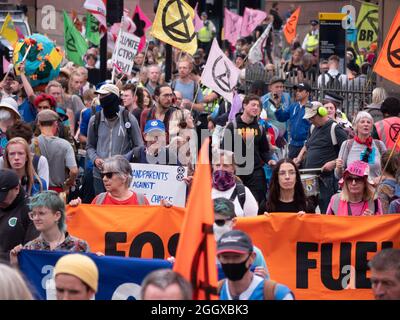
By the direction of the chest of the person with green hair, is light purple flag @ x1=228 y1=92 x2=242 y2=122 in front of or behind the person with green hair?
behind

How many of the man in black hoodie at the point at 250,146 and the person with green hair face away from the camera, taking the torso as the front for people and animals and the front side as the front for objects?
0

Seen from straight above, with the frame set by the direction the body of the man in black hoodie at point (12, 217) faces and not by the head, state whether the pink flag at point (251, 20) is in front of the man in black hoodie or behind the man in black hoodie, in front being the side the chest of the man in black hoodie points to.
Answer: behind

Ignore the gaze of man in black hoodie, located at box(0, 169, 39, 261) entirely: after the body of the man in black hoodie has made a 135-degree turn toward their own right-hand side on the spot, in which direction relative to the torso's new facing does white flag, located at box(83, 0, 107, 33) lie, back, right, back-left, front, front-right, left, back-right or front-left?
front

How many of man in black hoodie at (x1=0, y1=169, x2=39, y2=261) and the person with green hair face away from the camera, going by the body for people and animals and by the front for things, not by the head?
0

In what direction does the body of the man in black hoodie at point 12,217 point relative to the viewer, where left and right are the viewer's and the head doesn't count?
facing the viewer and to the left of the viewer

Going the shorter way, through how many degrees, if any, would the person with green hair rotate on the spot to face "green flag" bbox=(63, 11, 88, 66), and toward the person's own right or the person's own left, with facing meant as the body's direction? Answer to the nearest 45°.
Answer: approximately 135° to the person's own right

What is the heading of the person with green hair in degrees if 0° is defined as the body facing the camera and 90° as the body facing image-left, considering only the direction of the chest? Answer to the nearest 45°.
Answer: approximately 45°

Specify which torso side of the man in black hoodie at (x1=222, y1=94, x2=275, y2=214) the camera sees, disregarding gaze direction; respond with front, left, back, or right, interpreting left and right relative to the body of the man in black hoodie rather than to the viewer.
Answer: front

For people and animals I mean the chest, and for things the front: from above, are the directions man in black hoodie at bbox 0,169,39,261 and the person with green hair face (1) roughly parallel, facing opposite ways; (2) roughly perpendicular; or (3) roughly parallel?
roughly parallel

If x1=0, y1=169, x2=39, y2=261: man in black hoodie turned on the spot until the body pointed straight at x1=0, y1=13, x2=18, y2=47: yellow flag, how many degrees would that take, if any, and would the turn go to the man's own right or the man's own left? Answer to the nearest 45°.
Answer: approximately 135° to the man's own right

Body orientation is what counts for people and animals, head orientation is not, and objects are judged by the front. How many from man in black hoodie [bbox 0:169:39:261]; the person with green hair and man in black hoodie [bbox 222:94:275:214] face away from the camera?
0
